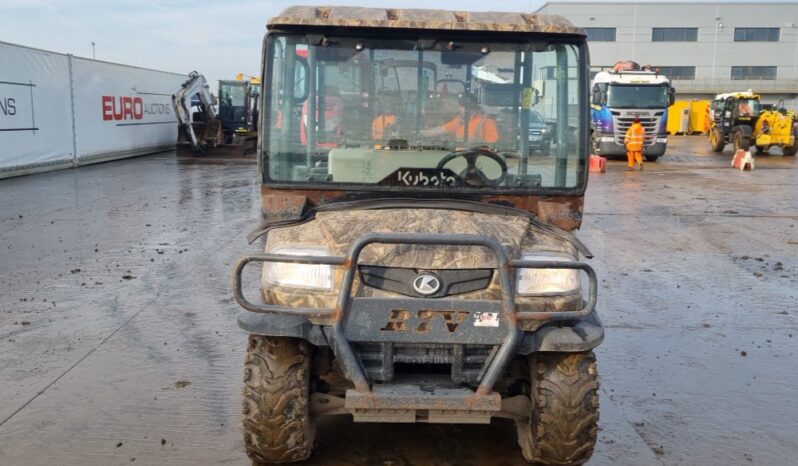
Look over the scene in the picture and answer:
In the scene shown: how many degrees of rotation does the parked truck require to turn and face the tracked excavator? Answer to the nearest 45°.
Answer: approximately 90° to its right

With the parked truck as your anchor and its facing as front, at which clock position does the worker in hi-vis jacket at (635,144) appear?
The worker in hi-vis jacket is roughly at 12 o'clock from the parked truck.

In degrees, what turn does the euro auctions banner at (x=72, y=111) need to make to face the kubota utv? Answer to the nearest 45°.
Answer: approximately 45° to its right

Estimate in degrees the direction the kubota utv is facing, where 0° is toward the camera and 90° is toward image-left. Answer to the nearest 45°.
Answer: approximately 0°

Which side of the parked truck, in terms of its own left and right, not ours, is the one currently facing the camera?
front

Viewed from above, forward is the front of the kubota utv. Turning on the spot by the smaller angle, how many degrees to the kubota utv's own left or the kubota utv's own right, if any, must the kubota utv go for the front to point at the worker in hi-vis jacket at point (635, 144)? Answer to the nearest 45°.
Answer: approximately 180°

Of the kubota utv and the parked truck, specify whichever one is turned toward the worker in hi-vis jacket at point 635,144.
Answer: the parked truck

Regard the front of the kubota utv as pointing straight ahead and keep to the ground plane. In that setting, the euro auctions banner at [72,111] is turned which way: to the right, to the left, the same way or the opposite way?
to the left

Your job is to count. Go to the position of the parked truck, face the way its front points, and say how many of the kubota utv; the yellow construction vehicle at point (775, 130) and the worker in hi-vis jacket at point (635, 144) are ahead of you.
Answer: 2

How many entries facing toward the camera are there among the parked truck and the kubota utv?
2

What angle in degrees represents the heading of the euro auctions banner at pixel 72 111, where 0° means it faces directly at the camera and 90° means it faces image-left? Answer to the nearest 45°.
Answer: approximately 315°

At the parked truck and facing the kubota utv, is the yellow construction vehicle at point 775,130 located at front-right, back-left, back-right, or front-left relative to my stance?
back-left

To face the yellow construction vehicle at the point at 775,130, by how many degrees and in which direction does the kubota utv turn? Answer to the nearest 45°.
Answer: approximately 135° to its left
